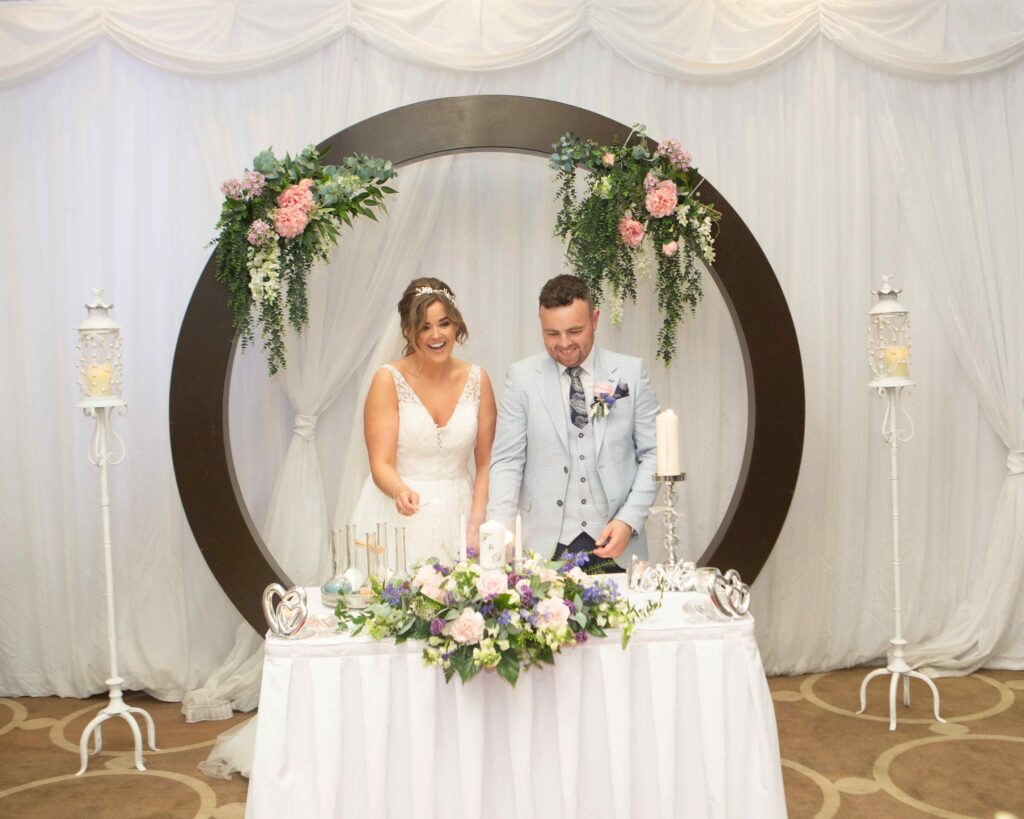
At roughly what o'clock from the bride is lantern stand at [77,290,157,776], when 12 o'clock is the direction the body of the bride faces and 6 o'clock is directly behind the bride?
The lantern stand is roughly at 3 o'clock from the bride.

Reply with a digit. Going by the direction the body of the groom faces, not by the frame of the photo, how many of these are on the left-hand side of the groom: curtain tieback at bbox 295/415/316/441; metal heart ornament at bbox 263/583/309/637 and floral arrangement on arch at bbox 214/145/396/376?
0

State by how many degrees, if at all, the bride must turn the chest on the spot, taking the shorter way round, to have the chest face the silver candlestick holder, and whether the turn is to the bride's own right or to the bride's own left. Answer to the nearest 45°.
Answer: approximately 45° to the bride's own left

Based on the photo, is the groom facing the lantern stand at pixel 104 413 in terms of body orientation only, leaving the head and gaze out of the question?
no

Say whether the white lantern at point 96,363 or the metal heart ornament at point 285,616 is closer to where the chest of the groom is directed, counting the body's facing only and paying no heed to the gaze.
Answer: the metal heart ornament

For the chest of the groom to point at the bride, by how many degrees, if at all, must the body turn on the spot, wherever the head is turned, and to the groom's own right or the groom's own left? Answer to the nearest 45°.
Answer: approximately 135° to the groom's own right

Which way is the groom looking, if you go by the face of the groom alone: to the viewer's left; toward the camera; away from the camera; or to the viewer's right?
toward the camera

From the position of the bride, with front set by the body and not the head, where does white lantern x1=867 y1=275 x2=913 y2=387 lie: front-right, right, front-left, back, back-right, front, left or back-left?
left

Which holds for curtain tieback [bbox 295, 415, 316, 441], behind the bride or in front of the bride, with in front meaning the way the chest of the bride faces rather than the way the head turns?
behind

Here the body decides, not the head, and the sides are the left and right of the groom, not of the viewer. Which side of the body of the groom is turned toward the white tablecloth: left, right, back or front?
front

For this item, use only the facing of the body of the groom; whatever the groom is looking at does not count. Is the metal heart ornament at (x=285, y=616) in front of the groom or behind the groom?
in front

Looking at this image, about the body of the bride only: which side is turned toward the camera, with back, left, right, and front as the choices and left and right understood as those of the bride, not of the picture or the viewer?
front

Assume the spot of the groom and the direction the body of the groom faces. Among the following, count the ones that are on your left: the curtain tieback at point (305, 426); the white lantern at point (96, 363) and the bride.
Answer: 0

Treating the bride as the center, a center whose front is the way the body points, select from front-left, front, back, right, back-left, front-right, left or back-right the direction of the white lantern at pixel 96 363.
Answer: right

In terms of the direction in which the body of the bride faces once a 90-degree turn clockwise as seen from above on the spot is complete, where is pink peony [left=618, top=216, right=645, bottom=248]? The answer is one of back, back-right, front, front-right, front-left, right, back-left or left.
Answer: back

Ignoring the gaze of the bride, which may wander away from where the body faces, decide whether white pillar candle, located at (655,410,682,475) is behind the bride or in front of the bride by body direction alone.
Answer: in front

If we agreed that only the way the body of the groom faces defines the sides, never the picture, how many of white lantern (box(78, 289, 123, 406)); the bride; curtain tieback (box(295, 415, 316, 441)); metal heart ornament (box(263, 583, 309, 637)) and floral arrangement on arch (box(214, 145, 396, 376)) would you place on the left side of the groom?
0

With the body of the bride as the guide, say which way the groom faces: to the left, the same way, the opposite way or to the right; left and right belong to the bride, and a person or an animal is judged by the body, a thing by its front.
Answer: the same way

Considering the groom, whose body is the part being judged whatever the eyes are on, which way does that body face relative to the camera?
toward the camera
